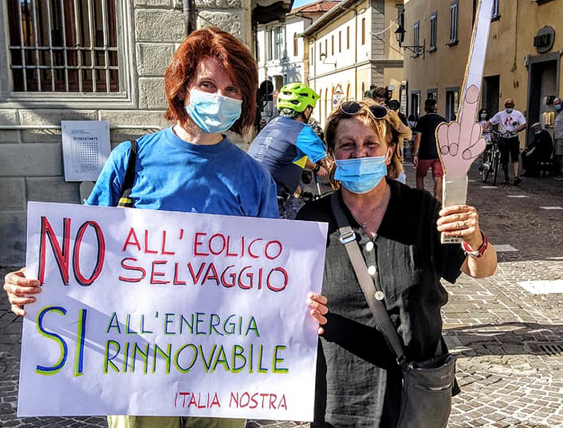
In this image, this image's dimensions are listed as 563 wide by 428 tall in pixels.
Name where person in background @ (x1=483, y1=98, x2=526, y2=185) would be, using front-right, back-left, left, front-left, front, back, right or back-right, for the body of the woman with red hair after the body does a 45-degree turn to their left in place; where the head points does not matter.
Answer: left

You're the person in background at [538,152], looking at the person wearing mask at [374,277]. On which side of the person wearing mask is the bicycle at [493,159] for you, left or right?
right

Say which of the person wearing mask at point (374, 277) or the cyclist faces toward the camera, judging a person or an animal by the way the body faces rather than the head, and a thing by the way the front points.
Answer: the person wearing mask

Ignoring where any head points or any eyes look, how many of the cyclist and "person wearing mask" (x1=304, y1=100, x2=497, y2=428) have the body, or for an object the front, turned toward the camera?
1

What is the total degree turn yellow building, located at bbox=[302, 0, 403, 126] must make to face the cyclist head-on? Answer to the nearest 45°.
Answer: approximately 45° to its left

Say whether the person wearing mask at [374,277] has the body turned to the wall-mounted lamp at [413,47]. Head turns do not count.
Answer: no

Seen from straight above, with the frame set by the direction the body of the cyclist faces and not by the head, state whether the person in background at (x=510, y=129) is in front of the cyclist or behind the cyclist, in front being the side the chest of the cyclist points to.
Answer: in front

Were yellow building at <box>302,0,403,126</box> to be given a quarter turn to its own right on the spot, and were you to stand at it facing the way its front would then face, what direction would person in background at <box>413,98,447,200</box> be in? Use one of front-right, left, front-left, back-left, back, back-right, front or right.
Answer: back-left

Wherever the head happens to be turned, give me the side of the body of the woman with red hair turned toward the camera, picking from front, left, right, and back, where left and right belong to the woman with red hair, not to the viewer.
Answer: front

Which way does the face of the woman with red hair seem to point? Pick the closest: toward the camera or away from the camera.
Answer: toward the camera

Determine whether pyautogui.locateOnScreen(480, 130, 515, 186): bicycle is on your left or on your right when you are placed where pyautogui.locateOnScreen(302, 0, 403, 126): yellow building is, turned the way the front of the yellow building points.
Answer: on your left

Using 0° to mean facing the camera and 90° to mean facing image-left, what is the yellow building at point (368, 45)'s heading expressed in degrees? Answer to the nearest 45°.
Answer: approximately 45°

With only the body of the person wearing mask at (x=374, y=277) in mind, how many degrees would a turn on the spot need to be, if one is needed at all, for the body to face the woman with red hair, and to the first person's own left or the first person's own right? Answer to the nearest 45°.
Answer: approximately 90° to the first person's own right

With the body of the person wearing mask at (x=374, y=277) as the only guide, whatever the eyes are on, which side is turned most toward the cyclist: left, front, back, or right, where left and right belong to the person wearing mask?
back

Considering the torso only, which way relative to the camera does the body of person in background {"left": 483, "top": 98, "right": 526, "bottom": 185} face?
toward the camera

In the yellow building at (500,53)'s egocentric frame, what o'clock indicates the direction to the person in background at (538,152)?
The person in background is roughly at 10 o'clock from the yellow building.
